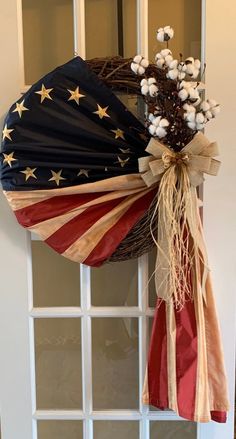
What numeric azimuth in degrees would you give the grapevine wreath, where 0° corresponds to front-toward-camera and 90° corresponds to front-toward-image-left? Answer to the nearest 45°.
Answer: approximately 0°
